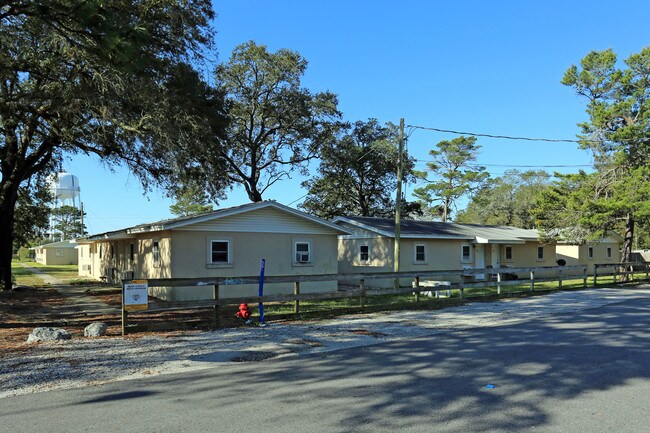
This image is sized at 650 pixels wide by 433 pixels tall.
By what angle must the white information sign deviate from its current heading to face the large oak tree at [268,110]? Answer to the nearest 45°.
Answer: approximately 180°

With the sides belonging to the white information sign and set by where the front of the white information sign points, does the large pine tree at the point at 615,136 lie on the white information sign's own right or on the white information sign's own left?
on the white information sign's own left

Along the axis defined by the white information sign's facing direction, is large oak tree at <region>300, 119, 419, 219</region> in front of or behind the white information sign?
behind

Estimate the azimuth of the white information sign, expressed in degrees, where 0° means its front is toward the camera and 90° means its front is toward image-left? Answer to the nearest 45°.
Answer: approximately 0°

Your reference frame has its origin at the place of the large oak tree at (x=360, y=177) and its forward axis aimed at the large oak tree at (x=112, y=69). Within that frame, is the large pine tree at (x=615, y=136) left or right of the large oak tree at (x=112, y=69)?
left
